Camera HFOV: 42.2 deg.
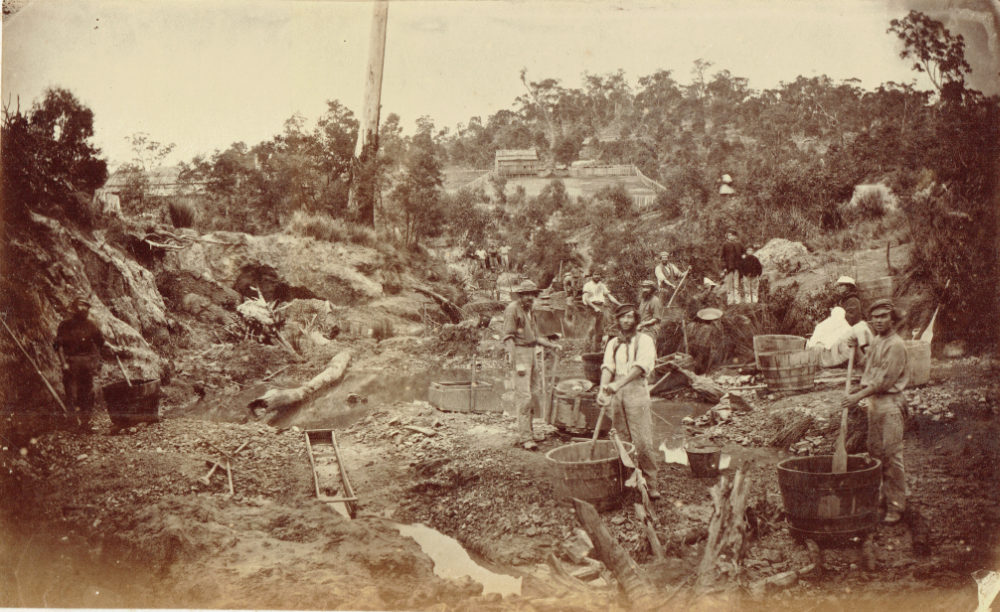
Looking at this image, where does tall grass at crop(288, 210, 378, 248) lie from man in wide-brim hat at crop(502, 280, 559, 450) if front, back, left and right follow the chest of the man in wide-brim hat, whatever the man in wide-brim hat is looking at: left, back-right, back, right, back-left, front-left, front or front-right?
back-right

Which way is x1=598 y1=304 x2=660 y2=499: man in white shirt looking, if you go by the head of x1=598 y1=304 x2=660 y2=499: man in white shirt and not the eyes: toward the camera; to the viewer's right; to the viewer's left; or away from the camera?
toward the camera

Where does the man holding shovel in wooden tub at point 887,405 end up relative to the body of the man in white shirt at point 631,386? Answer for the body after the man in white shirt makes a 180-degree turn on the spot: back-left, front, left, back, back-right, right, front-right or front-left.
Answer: front-right

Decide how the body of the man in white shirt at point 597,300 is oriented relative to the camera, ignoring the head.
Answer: toward the camera

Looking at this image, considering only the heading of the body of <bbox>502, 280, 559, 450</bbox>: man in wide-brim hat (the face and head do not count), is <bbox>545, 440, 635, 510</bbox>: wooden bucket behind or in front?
in front

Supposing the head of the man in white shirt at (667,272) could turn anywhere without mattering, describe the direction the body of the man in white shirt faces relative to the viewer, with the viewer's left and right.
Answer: facing the viewer

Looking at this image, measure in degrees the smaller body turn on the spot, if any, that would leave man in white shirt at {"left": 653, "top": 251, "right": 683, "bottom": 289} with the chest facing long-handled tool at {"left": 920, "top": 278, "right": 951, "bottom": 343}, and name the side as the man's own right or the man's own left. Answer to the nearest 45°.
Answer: approximately 90° to the man's own left

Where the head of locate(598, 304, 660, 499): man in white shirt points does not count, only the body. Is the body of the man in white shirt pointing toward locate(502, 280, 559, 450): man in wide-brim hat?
no

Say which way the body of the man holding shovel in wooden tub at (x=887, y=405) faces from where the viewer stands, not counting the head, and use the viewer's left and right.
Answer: facing the viewer and to the left of the viewer

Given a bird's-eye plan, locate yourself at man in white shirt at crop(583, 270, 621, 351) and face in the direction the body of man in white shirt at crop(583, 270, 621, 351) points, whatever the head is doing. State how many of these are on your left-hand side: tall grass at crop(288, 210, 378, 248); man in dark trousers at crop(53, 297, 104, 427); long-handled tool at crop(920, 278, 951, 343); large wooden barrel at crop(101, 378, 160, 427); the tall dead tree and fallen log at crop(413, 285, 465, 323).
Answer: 1
